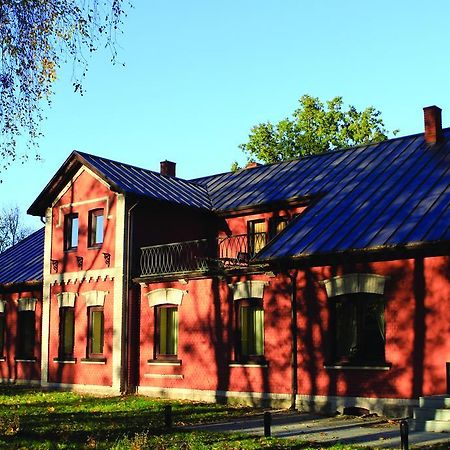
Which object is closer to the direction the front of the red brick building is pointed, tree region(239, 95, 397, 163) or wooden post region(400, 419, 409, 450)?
the wooden post

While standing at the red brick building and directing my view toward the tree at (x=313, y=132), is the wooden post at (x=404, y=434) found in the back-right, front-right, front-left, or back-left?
back-right

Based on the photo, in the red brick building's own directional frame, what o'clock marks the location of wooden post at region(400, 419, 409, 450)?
The wooden post is roughly at 10 o'clock from the red brick building.

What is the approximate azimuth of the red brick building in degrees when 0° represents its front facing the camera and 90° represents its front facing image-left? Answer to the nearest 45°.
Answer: approximately 45°

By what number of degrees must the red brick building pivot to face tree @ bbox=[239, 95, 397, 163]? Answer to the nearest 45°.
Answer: approximately 135° to its right
